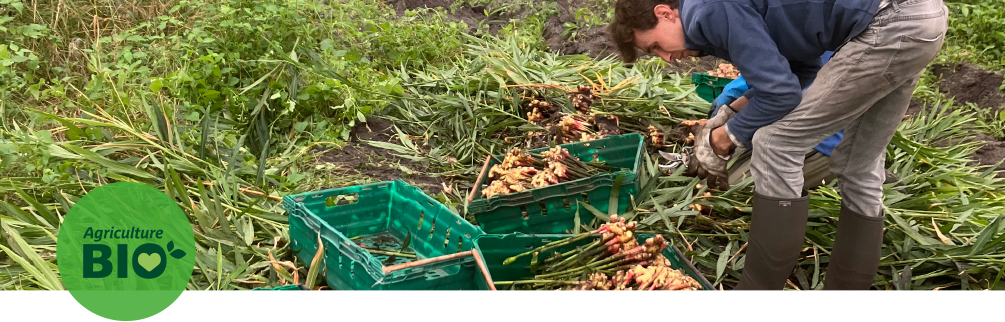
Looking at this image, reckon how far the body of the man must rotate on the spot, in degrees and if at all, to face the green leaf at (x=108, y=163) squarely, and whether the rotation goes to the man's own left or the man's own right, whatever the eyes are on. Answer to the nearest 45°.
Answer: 0° — they already face it

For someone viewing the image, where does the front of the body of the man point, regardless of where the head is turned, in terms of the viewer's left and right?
facing to the left of the viewer

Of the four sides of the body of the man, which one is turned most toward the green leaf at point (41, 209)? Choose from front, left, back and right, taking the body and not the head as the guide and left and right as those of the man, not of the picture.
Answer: front

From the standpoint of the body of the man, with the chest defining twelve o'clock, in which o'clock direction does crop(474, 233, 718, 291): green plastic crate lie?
The green plastic crate is roughly at 11 o'clock from the man.

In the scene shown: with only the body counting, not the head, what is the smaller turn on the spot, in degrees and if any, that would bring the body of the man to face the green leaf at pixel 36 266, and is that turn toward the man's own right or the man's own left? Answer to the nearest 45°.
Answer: approximately 45° to the man's own left

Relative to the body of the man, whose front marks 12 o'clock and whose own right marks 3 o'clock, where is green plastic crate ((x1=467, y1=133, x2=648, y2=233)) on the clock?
The green plastic crate is roughly at 12 o'clock from the man.

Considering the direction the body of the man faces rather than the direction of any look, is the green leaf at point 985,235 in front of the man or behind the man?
behind

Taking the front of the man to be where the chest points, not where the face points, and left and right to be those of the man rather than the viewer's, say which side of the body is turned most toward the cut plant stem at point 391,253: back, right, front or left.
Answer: front
